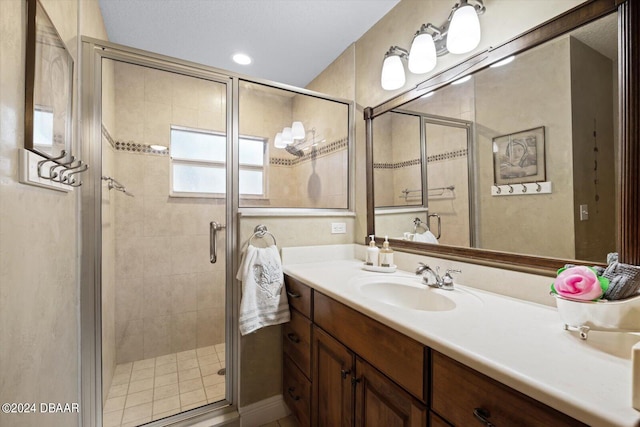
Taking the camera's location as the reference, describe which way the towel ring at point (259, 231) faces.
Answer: facing the viewer

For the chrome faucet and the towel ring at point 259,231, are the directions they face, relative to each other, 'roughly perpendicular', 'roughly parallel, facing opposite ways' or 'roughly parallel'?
roughly perpendicular

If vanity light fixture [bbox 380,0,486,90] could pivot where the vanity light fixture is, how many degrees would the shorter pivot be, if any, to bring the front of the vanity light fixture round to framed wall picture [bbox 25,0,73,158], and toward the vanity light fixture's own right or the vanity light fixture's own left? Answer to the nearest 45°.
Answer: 0° — it already faces it

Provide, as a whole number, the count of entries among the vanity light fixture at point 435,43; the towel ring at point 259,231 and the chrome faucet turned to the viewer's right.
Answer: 0

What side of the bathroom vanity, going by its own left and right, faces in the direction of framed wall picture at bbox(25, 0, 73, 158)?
front

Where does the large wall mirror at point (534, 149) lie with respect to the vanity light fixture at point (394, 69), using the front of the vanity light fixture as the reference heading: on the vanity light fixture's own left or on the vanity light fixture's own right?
on the vanity light fixture's own left

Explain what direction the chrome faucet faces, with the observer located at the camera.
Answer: facing the viewer and to the left of the viewer

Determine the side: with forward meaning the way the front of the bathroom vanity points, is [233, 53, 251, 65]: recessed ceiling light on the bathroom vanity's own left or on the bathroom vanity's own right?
on the bathroom vanity's own right

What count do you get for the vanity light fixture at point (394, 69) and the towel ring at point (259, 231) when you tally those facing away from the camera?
0
